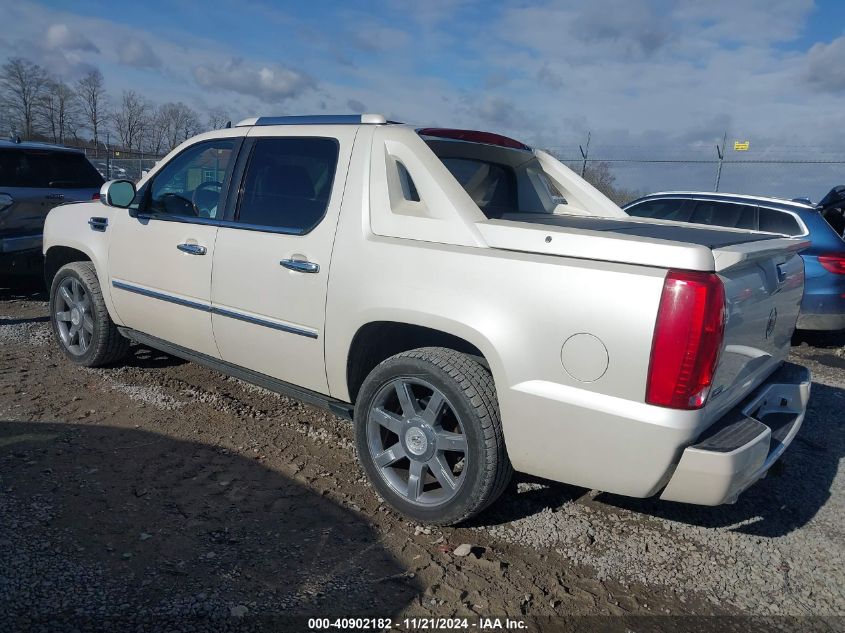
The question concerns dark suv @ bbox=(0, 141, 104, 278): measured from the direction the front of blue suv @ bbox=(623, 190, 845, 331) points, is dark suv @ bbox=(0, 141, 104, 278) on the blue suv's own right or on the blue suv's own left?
on the blue suv's own left

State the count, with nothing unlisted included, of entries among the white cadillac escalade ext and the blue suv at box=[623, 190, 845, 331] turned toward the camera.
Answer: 0

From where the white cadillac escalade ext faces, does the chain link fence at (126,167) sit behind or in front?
in front

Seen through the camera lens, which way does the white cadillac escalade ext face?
facing away from the viewer and to the left of the viewer

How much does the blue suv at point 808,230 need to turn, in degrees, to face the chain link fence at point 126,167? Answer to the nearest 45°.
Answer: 0° — it already faces it

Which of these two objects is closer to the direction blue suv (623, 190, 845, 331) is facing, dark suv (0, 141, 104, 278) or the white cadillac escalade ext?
the dark suv

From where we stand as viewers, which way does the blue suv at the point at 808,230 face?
facing away from the viewer and to the left of the viewer

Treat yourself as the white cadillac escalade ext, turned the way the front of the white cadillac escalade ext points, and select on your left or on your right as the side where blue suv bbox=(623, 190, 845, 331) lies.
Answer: on your right

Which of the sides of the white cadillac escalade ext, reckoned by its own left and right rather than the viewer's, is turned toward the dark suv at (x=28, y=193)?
front
